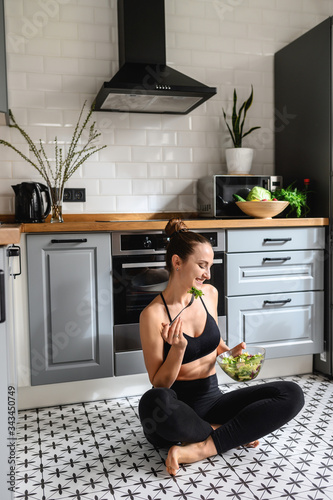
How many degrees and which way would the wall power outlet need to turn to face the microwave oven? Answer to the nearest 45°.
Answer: approximately 90° to its left

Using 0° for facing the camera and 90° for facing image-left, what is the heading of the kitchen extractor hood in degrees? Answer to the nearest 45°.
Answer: approximately 0°
